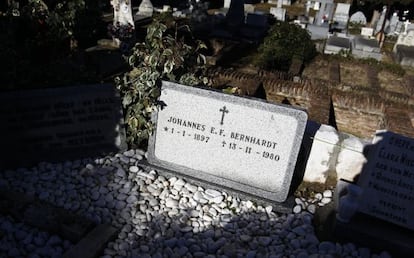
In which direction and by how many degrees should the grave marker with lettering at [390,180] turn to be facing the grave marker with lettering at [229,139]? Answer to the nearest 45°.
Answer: approximately 45° to its right

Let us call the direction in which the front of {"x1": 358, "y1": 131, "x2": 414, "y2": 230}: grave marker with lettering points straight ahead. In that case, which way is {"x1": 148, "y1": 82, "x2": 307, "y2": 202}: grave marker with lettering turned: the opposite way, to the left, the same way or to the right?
the same way

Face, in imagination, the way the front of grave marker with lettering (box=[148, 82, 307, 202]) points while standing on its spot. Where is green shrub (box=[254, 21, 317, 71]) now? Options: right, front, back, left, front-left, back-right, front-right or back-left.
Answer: back

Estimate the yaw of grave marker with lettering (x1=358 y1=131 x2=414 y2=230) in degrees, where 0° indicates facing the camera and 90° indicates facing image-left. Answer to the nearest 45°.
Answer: approximately 45°

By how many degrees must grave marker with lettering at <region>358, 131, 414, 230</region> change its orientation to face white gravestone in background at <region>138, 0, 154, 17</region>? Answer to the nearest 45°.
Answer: approximately 90° to its right

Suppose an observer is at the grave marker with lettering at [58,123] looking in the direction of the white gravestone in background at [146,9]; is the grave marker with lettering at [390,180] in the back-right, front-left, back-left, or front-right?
back-right

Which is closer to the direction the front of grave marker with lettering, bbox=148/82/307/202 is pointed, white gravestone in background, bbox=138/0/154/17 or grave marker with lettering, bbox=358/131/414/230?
the grave marker with lettering

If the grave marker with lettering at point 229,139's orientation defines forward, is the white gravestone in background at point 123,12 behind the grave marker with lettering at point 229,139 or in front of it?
behind

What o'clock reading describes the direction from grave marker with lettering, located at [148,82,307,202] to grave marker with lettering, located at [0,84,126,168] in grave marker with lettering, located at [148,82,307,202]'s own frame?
grave marker with lettering, located at [0,84,126,168] is roughly at 3 o'clock from grave marker with lettering, located at [148,82,307,202].

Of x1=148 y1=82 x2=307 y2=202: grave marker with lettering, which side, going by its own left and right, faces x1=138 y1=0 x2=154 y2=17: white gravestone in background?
back

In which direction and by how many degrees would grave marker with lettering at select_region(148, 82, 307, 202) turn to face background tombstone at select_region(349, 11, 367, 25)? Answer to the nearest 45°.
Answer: approximately 180°
